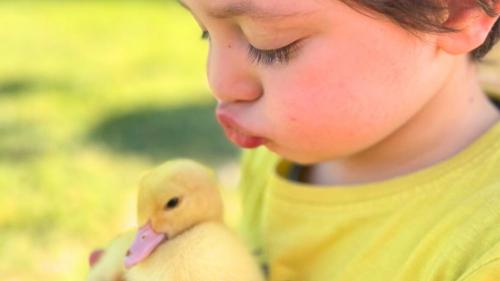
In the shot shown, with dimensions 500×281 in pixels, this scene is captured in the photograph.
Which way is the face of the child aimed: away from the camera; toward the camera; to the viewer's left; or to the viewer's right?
to the viewer's left

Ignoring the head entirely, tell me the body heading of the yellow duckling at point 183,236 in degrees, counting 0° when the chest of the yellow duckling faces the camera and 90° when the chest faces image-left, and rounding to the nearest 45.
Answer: approximately 45°

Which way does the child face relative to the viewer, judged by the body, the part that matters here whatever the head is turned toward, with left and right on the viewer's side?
facing the viewer and to the left of the viewer
